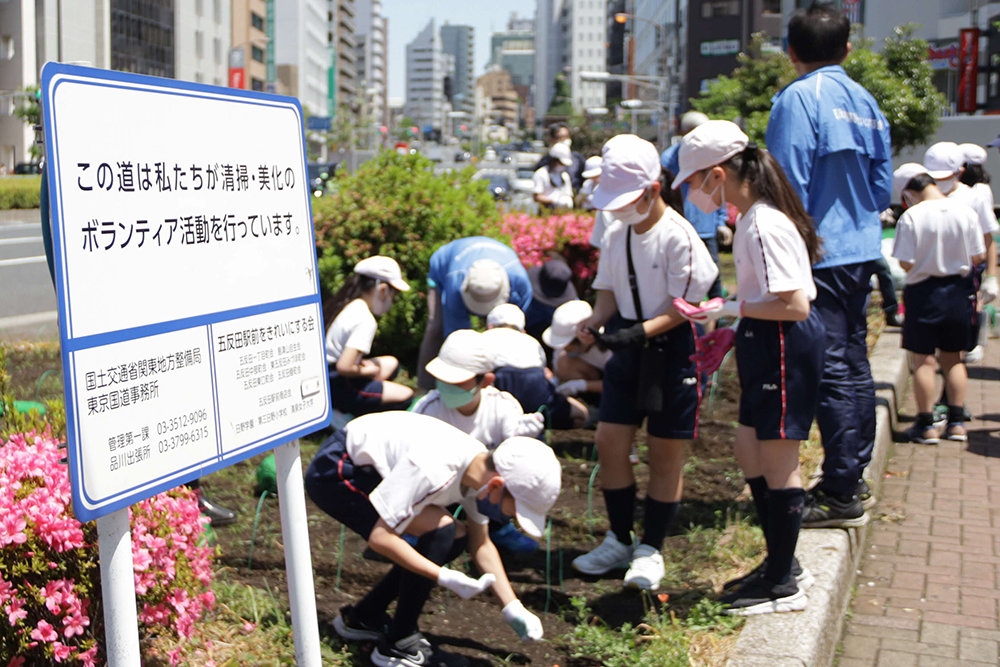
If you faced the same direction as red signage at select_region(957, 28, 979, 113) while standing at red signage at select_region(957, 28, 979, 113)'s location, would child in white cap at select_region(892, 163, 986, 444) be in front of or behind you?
in front

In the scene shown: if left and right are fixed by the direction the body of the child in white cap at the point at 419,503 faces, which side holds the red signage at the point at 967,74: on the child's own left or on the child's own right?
on the child's own left

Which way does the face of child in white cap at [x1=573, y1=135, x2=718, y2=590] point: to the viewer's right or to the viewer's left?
to the viewer's left

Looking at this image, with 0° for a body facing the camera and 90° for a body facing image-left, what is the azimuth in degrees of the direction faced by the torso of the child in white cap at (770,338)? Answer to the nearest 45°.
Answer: approximately 90°

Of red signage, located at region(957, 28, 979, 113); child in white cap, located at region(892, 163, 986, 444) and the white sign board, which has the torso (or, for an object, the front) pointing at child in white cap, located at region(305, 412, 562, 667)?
the red signage

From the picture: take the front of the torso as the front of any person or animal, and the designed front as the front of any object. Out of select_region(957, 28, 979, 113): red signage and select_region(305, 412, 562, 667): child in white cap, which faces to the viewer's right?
the child in white cap

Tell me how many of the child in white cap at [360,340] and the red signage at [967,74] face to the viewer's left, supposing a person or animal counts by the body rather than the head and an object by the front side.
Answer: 0

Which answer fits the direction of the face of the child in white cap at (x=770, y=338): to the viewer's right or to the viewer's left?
to the viewer's left

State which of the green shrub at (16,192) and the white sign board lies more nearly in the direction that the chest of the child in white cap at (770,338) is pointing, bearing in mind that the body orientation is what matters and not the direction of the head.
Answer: the green shrub

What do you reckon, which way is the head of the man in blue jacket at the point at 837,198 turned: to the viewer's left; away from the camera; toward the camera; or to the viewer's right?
away from the camera

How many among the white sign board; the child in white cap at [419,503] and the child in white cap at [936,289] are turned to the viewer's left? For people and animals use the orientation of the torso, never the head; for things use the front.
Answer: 0

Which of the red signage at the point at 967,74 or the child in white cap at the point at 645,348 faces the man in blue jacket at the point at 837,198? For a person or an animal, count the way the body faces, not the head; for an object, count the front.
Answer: the red signage

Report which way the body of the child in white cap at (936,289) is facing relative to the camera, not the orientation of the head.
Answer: away from the camera

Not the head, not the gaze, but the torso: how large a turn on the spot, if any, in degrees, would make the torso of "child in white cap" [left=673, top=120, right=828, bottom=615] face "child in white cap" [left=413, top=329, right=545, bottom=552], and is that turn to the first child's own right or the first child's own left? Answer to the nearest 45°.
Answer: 0° — they already face them

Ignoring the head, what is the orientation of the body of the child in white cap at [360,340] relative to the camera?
to the viewer's right

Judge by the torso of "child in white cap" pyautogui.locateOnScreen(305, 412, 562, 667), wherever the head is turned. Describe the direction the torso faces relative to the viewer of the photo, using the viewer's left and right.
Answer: facing to the right of the viewer

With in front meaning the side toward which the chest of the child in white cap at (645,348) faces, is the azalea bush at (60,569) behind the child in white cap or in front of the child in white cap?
in front

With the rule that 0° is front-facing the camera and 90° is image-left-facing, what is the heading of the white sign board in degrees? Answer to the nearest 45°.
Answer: approximately 315°

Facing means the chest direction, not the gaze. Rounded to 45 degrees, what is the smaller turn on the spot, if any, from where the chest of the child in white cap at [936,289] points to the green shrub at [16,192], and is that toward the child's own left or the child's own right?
approximately 90° to the child's own left
